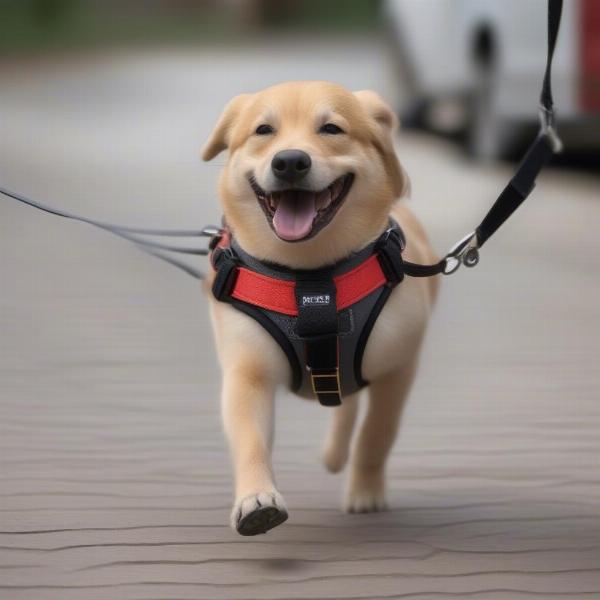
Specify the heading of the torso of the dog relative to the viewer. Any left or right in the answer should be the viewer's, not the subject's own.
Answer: facing the viewer

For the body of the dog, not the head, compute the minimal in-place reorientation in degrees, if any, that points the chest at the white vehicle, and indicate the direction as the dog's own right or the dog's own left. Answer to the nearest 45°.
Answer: approximately 180°
